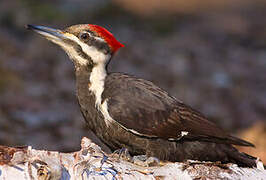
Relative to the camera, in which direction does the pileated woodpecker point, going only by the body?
to the viewer's left
